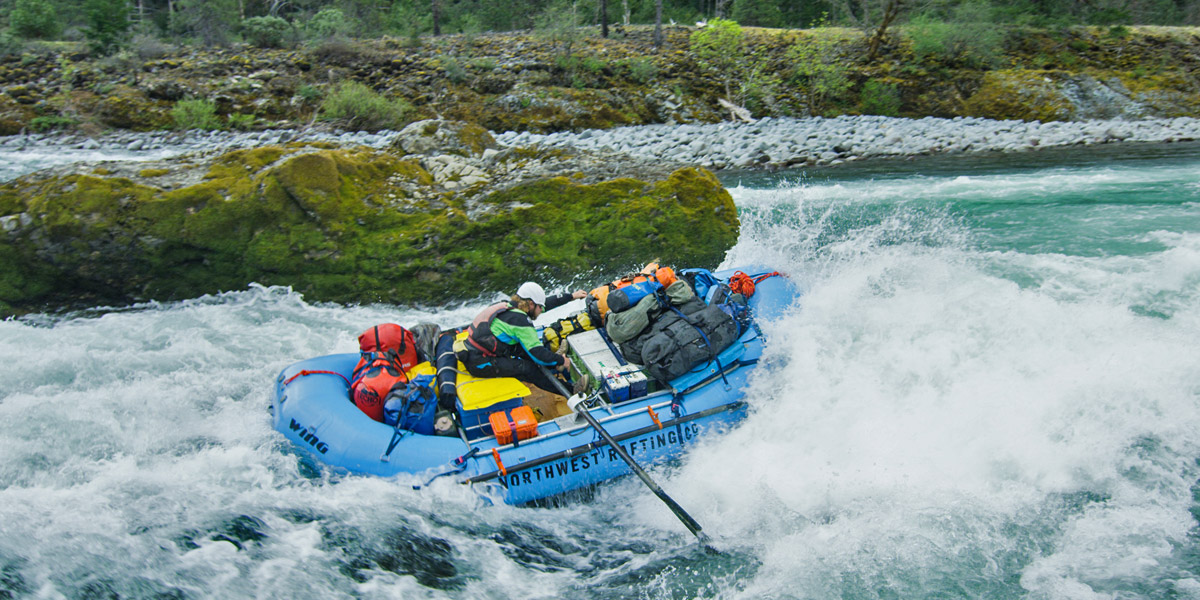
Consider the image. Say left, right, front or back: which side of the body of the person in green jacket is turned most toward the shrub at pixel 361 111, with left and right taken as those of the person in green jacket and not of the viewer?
left

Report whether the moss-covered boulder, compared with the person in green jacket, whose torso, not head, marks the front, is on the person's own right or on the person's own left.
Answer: on the person's own left

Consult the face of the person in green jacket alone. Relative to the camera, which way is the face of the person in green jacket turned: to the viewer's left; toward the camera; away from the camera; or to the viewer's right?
to the viewer's right

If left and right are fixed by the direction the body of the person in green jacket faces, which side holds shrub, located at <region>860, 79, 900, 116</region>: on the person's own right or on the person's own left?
on the person's own left

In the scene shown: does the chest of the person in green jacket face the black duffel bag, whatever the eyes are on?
yes

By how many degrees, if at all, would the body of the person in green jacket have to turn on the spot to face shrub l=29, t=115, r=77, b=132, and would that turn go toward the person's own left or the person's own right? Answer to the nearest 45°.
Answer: approximately 135° to the person's own left

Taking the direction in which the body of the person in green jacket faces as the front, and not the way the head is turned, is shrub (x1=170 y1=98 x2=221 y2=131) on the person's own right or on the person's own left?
on the person's own left

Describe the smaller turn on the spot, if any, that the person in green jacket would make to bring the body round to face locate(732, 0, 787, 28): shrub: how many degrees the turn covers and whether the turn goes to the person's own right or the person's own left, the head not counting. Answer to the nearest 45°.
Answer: approximately 90° to the person's own left

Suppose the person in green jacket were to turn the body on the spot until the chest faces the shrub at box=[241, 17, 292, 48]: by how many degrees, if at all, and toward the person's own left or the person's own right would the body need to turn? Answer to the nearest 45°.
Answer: approximately 90° to the person's own left

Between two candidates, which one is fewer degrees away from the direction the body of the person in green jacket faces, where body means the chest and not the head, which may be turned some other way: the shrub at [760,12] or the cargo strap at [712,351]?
the cargo strap

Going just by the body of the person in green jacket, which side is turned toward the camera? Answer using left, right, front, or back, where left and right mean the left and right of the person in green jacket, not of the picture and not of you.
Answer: right

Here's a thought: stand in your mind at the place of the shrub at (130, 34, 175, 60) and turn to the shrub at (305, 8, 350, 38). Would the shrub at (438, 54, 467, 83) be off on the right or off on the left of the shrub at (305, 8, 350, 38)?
right

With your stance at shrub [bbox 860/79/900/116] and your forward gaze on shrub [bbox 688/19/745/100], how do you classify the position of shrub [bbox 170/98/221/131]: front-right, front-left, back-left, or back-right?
front-left
